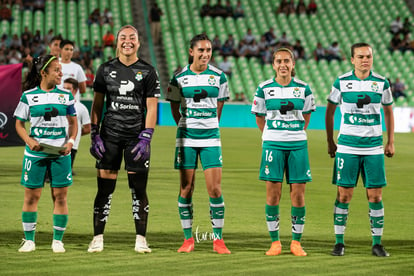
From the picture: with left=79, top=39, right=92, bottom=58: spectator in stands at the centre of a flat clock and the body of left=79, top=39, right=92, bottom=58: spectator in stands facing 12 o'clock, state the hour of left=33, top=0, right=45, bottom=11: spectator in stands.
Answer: left=33, top=0, right=45, bottom=11: spectator in stands is roughly at 5 o'clock from left=79, top=39, right=92, bottom=58: spectator in stands.

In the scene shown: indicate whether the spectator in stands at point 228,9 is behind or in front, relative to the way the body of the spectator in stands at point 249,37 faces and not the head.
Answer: behind

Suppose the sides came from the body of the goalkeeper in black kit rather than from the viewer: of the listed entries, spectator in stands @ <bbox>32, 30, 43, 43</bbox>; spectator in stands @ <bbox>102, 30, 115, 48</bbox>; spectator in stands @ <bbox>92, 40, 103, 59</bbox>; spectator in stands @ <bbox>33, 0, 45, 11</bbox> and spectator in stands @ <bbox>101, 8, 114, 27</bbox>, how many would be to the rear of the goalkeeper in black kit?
5

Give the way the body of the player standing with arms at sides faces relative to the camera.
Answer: toward the camera

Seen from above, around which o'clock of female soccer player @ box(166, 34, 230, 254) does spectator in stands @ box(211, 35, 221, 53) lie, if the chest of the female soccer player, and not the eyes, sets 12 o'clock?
The spectator in stands is roughly at 6 o'clock from the female soccer player.

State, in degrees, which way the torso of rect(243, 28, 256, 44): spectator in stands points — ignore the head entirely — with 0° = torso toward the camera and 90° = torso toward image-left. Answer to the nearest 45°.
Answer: approximately 0°

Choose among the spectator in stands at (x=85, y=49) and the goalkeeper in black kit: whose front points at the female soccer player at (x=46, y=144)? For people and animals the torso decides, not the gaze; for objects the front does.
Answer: the spectator in stands

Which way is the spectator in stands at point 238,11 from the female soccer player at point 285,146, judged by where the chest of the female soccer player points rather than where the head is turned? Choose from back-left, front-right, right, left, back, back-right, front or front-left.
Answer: back

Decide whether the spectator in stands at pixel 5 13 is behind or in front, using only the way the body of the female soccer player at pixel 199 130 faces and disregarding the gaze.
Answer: behind

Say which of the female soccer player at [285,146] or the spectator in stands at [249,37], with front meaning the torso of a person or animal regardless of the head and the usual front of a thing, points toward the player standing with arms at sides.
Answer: the spectator in stands

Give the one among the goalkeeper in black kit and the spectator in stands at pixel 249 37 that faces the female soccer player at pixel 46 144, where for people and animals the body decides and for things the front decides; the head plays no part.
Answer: the spectator in stands

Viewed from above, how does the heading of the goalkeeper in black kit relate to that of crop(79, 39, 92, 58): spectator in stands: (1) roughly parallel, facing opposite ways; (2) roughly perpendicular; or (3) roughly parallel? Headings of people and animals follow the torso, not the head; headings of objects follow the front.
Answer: roughly parallel

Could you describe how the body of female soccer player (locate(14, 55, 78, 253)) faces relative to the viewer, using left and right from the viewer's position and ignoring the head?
facing the viewer

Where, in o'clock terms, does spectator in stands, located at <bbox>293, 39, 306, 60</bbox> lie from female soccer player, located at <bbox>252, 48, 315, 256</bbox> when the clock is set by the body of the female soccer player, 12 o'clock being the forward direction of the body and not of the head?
The spectator in stands is roughly at 6 o'clock from the female soccer player.

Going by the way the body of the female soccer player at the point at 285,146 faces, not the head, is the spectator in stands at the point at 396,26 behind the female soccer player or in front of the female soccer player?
behind
